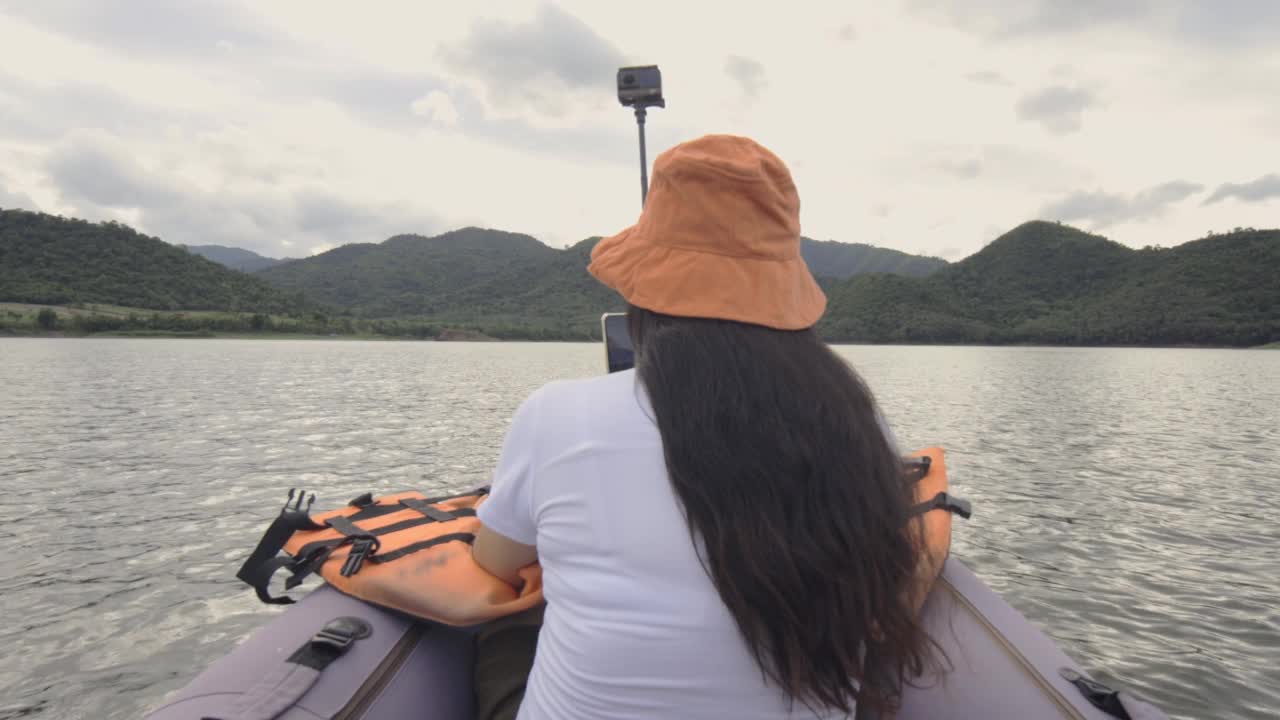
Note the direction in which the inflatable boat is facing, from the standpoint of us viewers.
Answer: facing away from the viewer

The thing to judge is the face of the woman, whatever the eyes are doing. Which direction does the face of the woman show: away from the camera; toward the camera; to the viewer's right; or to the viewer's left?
away from the camera

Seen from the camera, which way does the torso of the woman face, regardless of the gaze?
away from the camera
